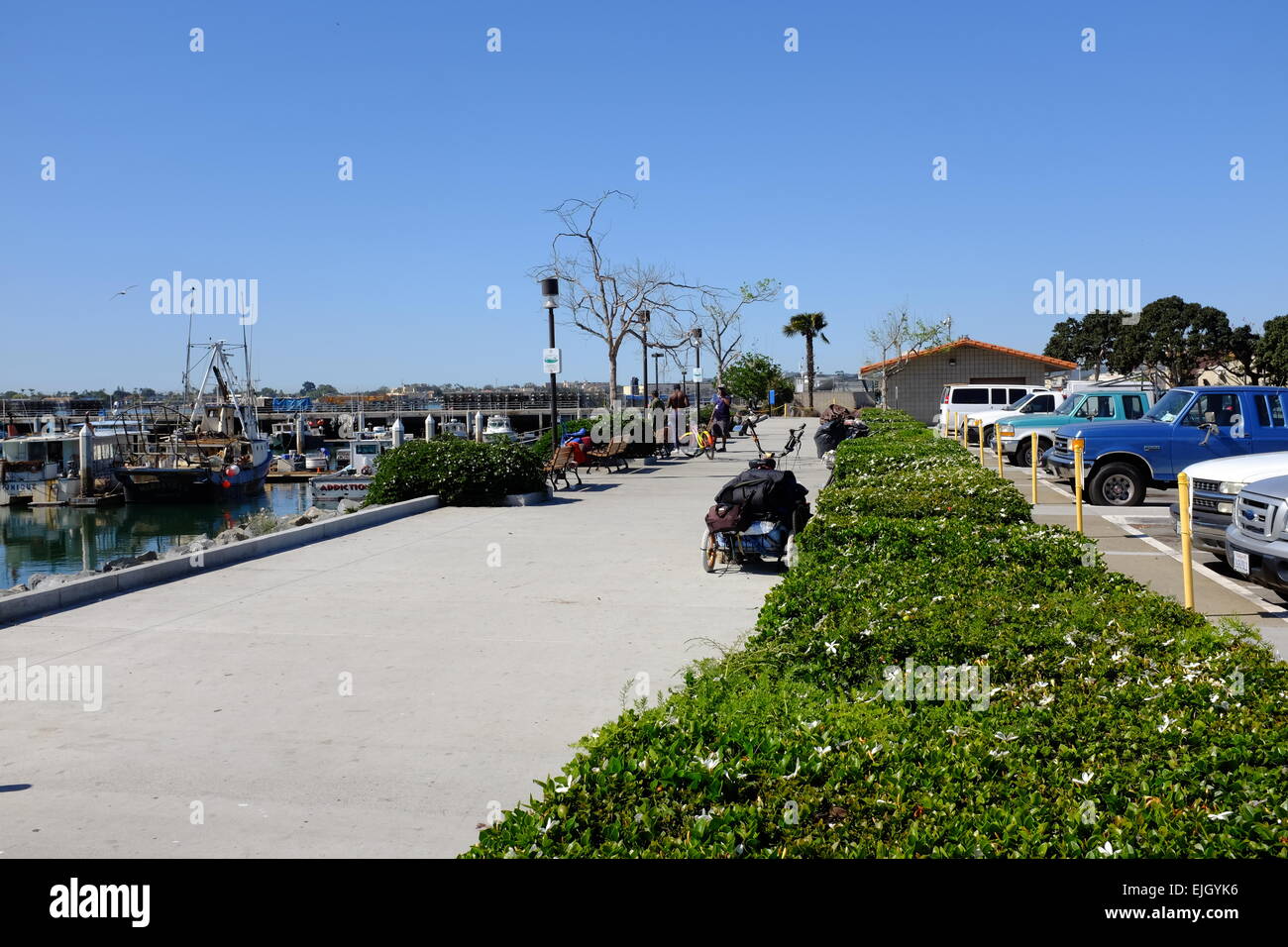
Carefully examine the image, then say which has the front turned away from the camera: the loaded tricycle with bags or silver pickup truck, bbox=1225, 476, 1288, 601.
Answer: the loaded tricycle with bags

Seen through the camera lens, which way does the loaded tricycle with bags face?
facing away from the viewer

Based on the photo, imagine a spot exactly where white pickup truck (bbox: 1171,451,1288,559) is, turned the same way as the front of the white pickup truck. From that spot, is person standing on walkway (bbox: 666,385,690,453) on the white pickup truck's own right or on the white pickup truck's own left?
on the white pickup truck's own right

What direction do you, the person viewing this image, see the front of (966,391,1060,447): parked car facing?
facing the viewer and to the left of the viewer

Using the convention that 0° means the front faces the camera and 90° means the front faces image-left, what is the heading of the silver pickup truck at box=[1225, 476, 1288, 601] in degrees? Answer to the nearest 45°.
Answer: approximately 45°

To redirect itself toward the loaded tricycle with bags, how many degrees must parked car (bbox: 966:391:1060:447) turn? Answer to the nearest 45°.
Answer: approximately 45° to its left

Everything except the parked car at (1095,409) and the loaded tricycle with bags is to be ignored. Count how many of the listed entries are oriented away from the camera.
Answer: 1

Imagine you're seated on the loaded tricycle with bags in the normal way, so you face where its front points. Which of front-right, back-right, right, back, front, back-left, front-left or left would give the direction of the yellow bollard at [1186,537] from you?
back-right

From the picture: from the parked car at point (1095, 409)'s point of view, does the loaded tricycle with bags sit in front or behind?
in front

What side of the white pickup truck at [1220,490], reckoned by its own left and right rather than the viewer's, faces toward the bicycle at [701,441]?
right

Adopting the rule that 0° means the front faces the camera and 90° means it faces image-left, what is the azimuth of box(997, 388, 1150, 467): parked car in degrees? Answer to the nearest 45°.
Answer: approximately 45°
